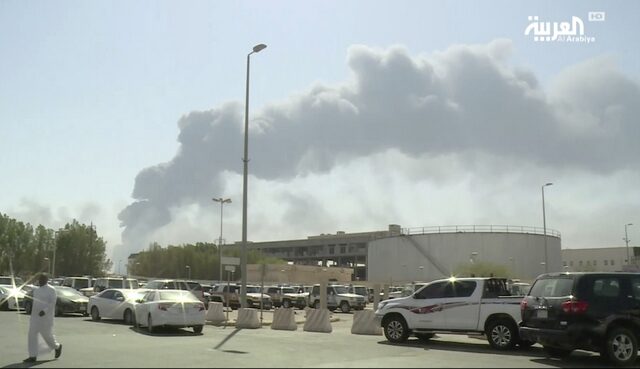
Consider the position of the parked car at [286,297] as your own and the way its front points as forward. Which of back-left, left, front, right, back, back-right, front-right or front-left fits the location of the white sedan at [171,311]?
front-right

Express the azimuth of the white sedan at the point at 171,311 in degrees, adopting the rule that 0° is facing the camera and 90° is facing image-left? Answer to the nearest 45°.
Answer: approximately 135°

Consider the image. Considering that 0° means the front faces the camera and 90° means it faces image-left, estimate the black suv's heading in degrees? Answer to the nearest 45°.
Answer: approximately 225°

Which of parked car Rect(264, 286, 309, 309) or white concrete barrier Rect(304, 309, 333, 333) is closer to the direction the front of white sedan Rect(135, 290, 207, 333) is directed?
the parked car

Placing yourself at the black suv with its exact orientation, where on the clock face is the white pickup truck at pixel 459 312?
The white pickup truck is roughly at 9 o'clock from the black suv.

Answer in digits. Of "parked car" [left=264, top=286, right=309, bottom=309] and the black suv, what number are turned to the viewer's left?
0

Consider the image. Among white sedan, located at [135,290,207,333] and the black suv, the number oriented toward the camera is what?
0

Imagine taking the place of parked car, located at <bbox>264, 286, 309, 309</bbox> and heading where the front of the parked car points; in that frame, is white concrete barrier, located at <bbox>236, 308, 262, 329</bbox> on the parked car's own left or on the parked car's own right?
on the parked car's own right

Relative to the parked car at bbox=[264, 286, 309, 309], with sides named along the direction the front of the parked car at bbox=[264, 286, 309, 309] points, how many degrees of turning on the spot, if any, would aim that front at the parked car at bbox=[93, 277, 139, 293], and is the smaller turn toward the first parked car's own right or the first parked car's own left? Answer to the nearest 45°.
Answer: approximately 90° to the first parked car's own right
